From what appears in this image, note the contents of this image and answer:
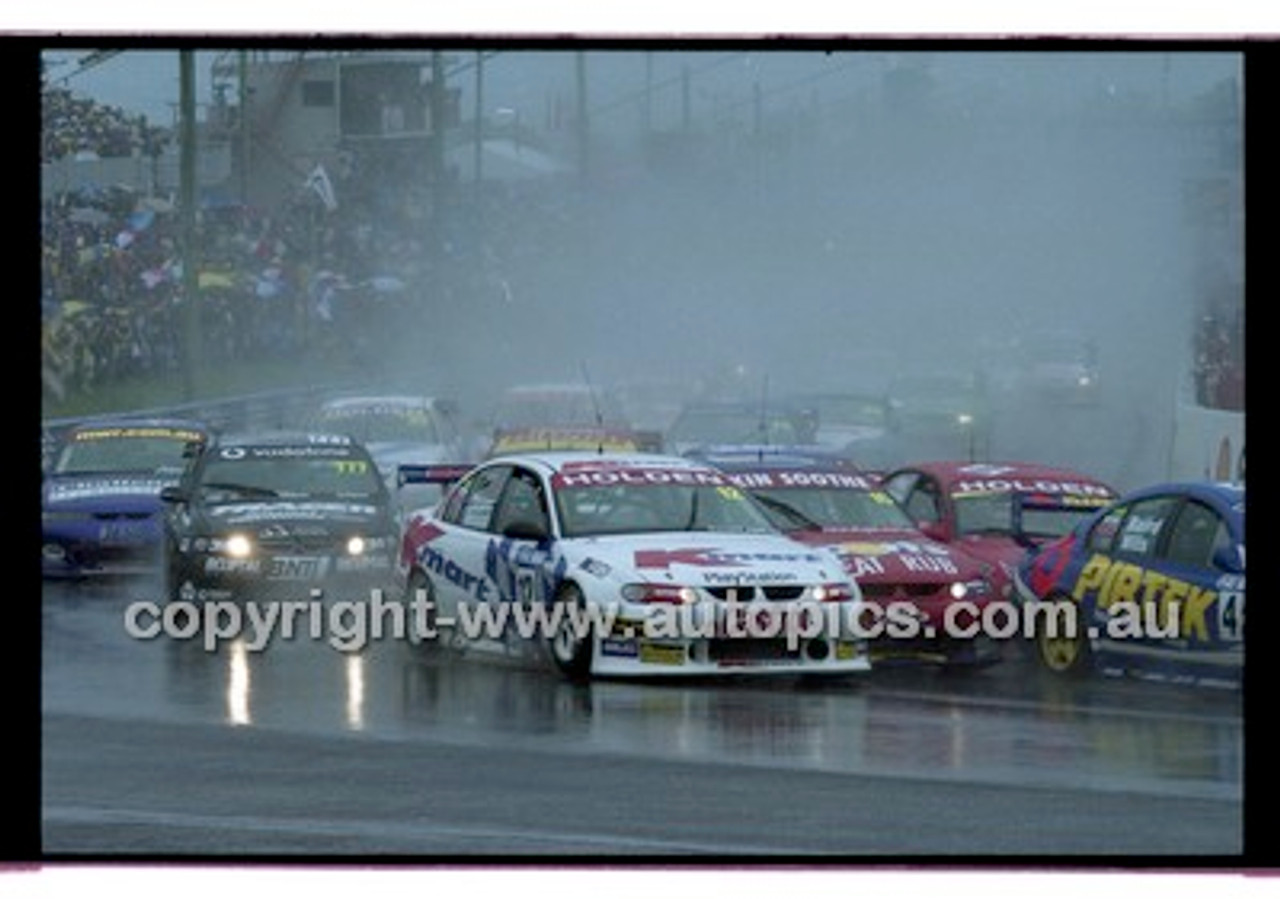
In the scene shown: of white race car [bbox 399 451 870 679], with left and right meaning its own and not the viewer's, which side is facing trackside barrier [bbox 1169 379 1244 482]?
left

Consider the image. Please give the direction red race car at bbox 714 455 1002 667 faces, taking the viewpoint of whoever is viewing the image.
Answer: facing the viewer and to the right of the viewer

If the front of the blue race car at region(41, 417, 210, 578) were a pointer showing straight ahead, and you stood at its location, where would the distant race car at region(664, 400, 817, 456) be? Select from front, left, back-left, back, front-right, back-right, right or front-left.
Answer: left

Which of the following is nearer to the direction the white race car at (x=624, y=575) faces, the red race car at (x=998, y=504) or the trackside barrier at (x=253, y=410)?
the red race car

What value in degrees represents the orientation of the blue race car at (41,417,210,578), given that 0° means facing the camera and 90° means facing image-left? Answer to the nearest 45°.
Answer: approximately 0°

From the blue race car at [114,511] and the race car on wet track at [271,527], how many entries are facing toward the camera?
2
